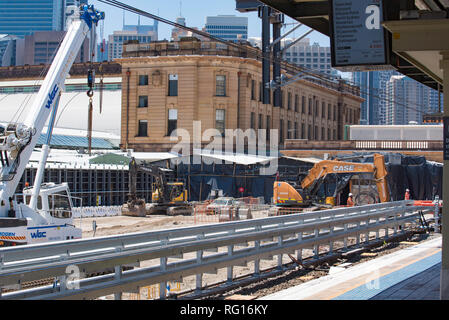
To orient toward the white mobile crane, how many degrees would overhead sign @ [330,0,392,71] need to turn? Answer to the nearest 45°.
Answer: approximately 135° to its right

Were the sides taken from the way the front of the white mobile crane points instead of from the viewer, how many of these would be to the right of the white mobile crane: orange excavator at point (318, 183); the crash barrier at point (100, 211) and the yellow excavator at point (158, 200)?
0

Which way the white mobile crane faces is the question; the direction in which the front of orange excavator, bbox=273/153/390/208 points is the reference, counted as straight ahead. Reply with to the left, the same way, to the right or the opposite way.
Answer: the same way

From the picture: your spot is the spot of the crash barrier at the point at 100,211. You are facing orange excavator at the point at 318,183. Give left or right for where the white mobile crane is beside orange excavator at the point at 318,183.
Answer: right

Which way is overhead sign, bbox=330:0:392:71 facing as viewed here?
toward the camera

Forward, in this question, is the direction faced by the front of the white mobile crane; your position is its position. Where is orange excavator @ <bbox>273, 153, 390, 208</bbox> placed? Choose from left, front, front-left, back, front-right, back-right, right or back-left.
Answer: front-left

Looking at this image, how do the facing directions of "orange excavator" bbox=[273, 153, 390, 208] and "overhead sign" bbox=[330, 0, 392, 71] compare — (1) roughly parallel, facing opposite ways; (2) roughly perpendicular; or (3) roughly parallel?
roughly perpendicular
